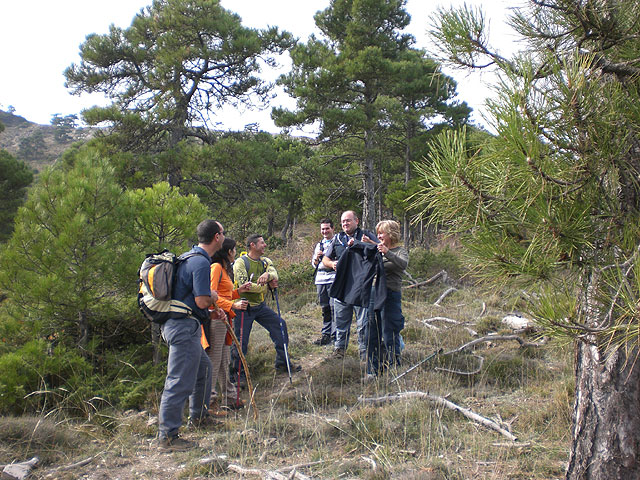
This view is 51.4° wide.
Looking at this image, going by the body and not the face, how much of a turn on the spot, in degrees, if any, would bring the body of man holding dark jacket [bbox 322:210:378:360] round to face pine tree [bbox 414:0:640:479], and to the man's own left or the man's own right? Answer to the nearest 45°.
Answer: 0° — they already face it

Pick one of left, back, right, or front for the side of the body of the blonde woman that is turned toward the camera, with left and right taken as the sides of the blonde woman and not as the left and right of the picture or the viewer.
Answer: left

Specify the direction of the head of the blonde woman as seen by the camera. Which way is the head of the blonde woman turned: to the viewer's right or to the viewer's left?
to the viewer's left

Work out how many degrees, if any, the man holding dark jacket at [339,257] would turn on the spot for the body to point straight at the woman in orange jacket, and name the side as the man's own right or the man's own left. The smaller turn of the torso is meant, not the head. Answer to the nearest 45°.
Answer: approximately 45° to the man's own right

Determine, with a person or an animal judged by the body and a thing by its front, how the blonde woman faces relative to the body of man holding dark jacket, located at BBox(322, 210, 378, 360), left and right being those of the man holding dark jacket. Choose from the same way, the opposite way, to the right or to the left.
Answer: to the right

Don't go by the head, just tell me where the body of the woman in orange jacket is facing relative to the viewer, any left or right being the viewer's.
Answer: facing to the right of the viewer

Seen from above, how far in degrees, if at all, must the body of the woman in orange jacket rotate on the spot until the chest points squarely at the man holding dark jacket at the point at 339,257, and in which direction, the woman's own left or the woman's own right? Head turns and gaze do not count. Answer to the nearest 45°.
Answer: approximately 45° to the woman's own left

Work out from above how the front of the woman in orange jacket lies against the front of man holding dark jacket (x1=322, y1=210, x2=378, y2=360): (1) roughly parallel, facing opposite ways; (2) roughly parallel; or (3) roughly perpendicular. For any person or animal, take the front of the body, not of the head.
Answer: roughly perpendicular

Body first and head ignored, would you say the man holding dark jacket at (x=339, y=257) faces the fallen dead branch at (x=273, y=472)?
yes

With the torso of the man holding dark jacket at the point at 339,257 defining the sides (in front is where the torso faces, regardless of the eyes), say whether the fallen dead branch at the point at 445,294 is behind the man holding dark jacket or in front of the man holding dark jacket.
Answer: behind

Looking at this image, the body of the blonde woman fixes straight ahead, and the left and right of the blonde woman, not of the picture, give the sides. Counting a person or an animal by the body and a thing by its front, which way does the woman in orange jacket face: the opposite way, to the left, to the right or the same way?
the opposite way
